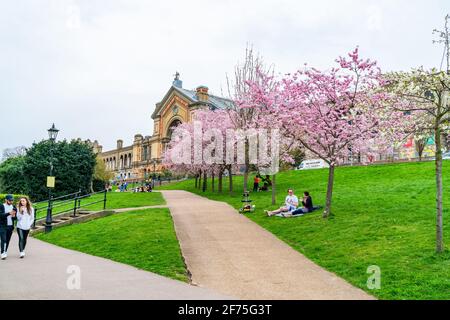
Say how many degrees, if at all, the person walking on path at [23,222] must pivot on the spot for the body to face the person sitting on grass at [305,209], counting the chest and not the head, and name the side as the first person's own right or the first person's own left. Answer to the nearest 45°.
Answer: approximately 90° to the first person's own left

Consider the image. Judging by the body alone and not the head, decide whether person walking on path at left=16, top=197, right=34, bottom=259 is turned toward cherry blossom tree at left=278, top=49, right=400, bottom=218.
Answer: no

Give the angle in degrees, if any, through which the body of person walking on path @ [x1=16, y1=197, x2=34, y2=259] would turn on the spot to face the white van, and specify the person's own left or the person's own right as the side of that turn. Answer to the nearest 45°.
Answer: approximately 135° to the person's own left

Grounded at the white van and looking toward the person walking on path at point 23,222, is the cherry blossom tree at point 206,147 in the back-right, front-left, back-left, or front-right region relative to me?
front-right

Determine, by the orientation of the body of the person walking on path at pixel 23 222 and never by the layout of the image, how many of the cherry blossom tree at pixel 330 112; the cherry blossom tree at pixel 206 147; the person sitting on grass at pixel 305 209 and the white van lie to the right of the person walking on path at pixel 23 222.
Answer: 0

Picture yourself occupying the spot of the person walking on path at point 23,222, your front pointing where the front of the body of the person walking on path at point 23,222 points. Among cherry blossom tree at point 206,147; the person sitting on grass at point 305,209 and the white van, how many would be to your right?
0

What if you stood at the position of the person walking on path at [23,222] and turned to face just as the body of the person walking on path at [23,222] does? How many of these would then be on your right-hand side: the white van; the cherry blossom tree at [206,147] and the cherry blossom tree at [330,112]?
0

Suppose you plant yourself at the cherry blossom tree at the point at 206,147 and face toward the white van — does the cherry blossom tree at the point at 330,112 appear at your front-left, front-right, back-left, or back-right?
back-right

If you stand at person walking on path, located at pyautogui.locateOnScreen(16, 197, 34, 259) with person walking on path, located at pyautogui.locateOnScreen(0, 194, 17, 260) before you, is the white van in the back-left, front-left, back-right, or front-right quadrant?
back-right

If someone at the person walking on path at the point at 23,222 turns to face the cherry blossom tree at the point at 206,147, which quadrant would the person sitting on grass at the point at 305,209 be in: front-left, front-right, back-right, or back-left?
front-right

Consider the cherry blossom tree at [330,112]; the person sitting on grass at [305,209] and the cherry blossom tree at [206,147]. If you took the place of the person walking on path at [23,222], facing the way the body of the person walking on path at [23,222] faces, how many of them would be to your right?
0

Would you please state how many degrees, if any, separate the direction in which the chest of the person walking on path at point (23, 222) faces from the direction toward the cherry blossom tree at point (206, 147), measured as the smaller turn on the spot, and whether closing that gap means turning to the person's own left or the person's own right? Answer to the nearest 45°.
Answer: approximately 135° to the person's own left

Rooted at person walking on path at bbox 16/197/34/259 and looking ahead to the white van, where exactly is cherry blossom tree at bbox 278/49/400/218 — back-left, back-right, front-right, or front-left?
front-right

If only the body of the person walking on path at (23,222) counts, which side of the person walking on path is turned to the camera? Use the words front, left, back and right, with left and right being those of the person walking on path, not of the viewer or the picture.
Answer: front
